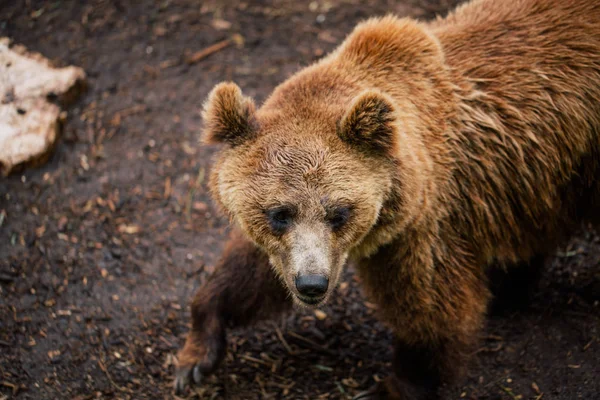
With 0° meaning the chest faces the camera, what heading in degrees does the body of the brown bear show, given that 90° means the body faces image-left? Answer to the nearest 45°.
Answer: approximately 45°

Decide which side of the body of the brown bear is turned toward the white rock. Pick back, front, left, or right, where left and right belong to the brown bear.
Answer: right
